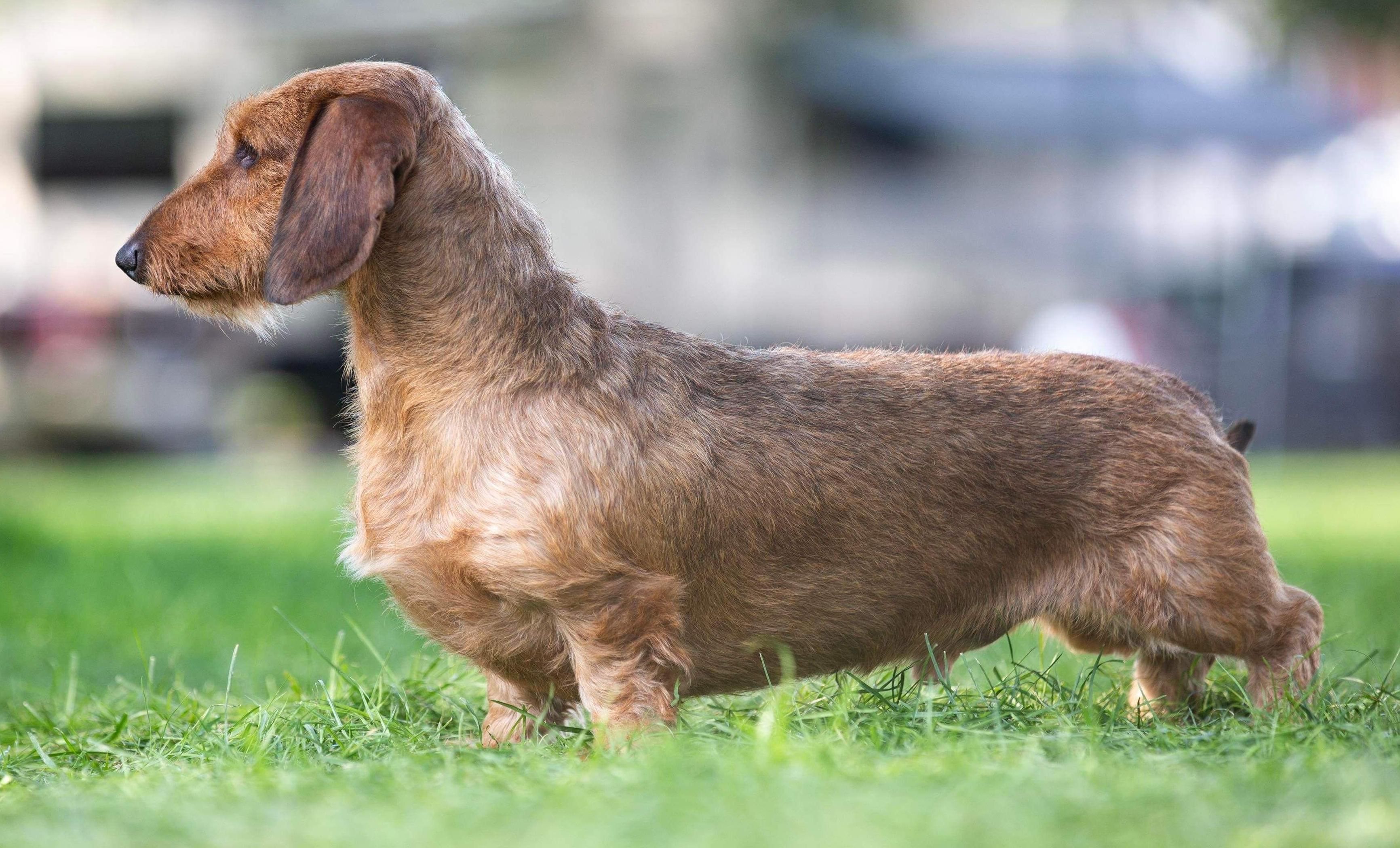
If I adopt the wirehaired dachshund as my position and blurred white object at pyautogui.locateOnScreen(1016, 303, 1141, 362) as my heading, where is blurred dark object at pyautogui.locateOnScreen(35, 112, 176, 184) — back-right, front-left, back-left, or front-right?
front-left

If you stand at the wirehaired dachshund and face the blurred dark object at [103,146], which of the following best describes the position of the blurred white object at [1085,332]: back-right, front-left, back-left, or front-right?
front-right

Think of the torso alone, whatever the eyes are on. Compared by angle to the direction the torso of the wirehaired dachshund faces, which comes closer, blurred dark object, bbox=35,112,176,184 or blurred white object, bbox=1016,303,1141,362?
the blurred dark object

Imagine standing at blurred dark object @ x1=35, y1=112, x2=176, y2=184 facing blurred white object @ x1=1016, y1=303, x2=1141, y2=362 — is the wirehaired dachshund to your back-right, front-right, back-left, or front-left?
front-right

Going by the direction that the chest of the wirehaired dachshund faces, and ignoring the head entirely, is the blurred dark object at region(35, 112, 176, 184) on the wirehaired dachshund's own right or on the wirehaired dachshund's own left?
on the wirehaired dachshund's own right

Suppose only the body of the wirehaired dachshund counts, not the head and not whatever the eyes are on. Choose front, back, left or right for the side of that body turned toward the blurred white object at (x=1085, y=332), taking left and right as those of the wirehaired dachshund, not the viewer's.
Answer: right

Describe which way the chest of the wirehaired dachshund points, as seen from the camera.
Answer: to the viewer's left
